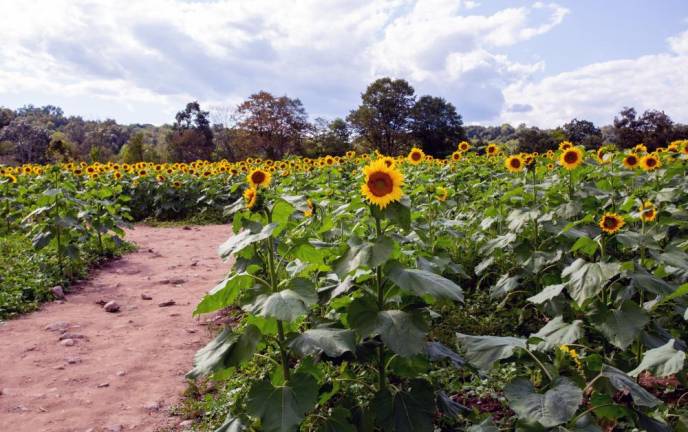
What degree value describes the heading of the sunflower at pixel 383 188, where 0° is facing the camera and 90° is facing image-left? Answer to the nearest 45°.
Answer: approximately 0°

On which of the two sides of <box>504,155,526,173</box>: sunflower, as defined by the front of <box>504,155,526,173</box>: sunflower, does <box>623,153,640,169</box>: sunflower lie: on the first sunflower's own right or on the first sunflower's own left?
on the first sunflower's own left

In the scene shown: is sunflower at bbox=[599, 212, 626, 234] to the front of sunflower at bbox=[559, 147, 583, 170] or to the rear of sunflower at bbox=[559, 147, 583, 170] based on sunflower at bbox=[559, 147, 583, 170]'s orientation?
to the front

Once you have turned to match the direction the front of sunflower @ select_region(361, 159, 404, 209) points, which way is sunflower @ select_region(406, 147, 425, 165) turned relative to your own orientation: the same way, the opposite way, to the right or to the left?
the same way

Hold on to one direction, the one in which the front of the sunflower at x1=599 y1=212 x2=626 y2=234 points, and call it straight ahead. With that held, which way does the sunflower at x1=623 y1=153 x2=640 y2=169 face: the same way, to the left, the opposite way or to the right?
the same way

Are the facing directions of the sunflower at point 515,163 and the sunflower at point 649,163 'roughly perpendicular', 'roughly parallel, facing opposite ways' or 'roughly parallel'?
roughly parallel

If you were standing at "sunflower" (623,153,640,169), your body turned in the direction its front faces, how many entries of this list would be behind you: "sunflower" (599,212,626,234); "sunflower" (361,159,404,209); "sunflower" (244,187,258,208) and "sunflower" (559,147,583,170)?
0

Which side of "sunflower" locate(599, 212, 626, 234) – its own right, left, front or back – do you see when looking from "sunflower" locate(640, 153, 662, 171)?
back

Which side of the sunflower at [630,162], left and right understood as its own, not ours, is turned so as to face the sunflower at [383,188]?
front

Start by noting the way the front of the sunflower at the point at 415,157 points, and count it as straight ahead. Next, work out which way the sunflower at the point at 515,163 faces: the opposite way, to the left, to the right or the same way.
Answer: the same way

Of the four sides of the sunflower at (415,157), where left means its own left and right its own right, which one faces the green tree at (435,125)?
back

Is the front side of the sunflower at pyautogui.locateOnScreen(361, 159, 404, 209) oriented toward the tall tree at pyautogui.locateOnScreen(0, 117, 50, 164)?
no

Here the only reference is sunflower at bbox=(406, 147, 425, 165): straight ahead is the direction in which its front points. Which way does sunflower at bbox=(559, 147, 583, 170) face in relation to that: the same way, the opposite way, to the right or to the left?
the same way

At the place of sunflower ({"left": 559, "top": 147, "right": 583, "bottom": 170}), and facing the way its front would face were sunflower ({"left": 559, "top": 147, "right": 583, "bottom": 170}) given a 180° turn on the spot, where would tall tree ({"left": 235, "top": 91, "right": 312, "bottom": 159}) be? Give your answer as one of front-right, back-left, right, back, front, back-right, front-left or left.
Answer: front-left

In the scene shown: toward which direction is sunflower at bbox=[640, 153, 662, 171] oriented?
toward the camera

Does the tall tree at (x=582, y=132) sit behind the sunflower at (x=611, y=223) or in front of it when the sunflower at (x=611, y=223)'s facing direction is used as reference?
behind

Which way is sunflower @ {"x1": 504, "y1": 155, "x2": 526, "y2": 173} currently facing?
toward the camera

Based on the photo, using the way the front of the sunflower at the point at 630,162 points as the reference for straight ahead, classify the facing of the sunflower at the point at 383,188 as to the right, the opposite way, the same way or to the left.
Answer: the same way
